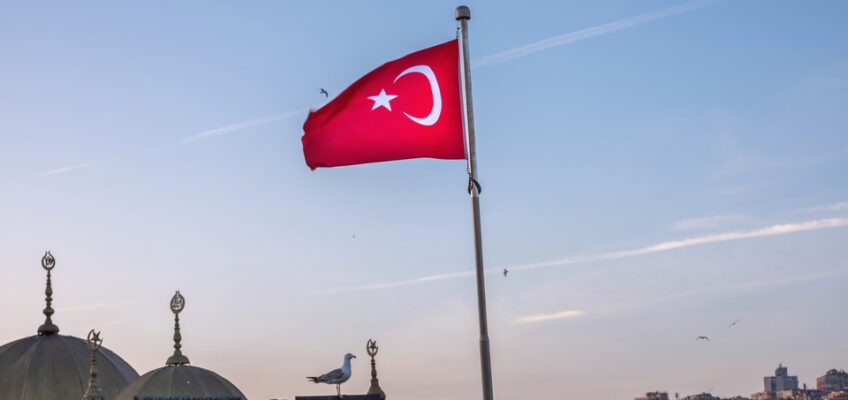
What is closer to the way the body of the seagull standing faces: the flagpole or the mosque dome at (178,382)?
the flagpole

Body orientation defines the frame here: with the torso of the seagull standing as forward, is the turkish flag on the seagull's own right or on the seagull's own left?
on the seagull's own right

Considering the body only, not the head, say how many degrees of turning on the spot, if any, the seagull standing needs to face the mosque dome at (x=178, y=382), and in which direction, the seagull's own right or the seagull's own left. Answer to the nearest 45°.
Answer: approximately 135° to the seagull's own left

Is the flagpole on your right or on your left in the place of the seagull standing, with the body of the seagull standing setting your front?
on your right

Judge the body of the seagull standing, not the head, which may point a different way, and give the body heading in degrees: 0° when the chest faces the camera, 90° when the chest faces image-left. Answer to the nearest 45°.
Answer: approximately 270°

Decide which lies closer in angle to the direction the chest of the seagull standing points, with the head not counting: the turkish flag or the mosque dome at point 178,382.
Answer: the turkish flag
